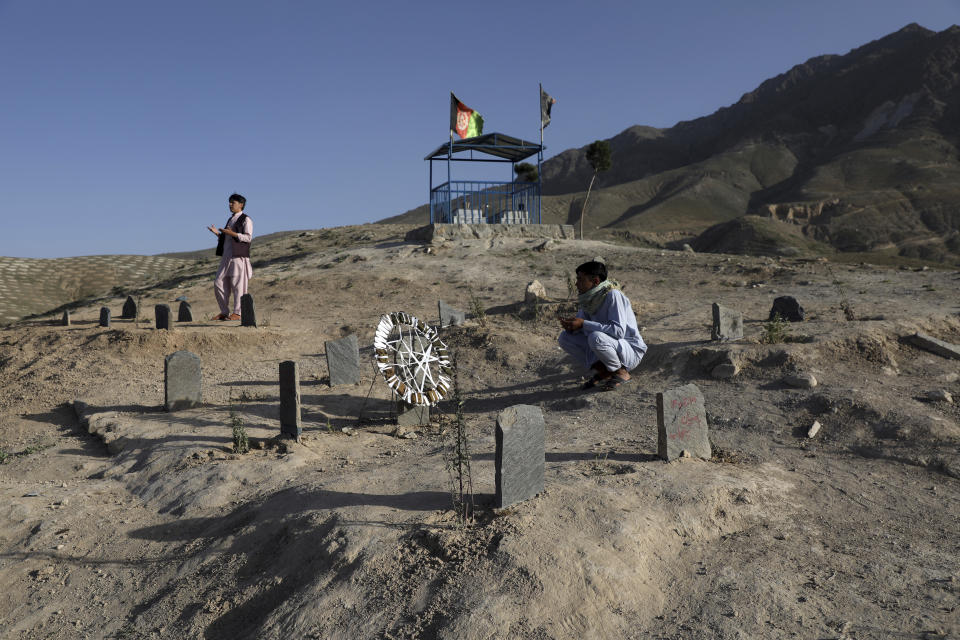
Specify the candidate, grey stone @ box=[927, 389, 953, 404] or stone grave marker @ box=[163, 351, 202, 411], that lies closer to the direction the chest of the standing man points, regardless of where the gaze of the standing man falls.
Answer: the stone grave marker

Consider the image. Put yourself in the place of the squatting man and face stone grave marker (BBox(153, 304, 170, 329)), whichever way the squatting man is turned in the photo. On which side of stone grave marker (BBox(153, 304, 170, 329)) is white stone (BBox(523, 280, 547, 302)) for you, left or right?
right

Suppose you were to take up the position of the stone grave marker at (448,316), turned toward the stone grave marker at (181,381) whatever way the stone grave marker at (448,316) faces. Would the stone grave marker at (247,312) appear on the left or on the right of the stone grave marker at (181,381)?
right

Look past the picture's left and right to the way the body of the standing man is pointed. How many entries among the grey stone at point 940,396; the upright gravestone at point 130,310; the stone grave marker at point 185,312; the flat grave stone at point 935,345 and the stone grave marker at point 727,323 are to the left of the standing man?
3

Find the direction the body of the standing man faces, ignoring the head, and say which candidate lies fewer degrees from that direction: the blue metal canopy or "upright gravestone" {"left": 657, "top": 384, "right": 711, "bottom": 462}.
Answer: the upright gravestone

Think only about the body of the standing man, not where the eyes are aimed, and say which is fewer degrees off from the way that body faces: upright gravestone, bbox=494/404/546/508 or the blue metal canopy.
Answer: the upright gravestone

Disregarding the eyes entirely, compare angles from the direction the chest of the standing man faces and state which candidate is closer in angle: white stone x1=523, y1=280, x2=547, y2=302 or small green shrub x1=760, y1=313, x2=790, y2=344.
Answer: the small green shrub

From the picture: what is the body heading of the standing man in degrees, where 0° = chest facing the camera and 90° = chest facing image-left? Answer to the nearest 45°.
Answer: approximately 45°

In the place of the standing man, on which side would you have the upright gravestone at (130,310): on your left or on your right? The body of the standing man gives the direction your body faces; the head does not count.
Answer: on your right

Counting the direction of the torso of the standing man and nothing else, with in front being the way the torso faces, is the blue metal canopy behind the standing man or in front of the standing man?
behind

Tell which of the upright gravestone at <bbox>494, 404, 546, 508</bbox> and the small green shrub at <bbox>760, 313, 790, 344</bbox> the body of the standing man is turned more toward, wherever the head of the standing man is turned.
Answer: the upright gravestone

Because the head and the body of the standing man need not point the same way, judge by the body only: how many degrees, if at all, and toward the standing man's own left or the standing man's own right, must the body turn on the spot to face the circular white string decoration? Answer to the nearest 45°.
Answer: approximately 45° to the standing man's own left

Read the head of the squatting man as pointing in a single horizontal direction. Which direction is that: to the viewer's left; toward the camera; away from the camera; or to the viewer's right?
to the viewer's left

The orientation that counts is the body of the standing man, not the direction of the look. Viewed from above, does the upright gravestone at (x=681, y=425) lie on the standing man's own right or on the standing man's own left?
on the standing man's own left
